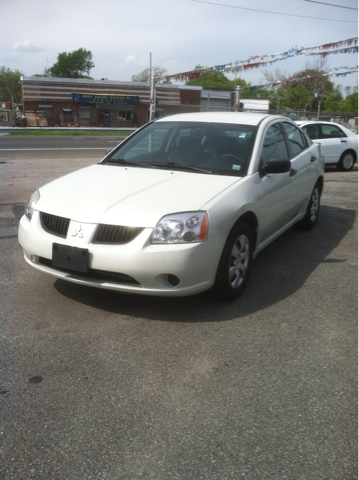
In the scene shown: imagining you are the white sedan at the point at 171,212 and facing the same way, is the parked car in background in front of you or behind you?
behind
